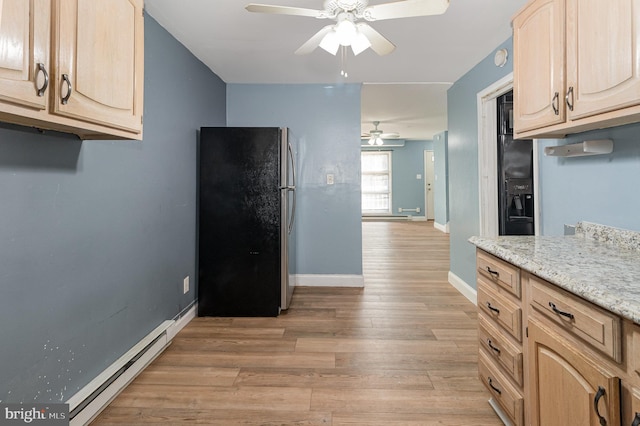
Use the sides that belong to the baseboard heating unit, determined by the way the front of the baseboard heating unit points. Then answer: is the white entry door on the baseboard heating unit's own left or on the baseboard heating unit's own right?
on the baseboard heating unit's own left

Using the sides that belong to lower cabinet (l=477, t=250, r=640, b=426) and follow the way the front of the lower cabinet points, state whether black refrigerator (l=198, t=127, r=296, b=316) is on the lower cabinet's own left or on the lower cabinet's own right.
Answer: on the lower cabinet's own right

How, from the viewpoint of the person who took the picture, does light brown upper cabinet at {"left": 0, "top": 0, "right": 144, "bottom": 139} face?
facing the viewer and to the right of the viewer
